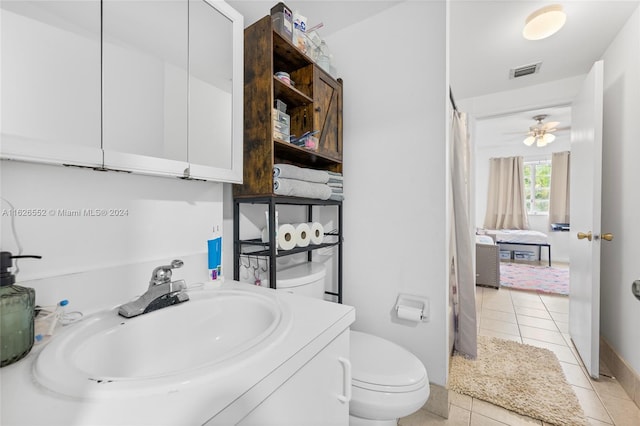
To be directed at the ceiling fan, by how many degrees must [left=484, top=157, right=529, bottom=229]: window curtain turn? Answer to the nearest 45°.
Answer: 0° — it already faces it

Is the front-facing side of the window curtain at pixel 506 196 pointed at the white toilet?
yes

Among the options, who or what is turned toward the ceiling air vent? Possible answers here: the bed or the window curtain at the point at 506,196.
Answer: the window curtain

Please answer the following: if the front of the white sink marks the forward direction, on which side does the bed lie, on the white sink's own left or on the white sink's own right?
on the white sink's own left

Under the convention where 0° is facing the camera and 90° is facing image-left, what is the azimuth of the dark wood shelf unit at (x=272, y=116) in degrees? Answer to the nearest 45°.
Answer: approximately 315°

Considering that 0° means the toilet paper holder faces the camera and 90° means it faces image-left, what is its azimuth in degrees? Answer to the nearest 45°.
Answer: approximately 45°

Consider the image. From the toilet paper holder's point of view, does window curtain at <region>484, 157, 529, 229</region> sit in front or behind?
behind

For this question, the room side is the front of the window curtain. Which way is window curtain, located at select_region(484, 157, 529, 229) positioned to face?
toward the camera

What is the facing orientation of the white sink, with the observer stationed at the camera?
facing the viewer and to the right of the viewer

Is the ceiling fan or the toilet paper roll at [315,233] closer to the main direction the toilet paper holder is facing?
the toilet paper roll

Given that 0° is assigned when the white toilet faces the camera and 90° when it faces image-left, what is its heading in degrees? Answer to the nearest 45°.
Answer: approximately 315°
